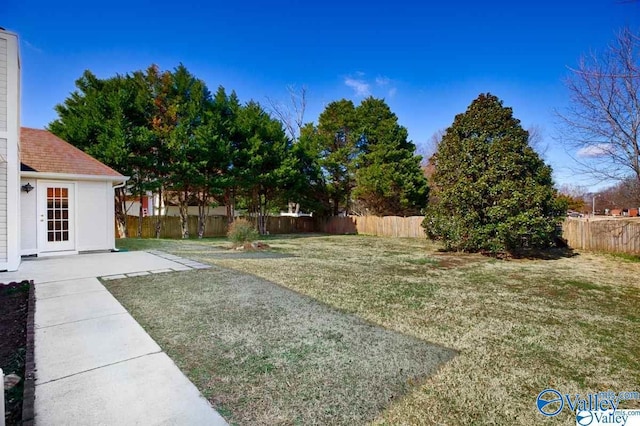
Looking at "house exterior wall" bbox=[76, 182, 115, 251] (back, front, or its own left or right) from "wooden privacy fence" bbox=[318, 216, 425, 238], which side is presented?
left

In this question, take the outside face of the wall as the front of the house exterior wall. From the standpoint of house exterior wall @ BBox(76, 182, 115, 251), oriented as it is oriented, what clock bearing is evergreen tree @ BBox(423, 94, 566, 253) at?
The evergreen tree is roughly at 10 o'clock from the house exterior wall.

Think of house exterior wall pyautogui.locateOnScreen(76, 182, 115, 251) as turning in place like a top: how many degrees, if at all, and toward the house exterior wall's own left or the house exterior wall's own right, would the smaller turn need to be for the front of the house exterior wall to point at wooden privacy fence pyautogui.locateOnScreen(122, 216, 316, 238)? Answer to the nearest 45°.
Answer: approximately 135° to the house exterior wall's own left

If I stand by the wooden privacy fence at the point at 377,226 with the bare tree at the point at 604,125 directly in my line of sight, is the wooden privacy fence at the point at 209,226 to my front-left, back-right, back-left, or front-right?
back-right

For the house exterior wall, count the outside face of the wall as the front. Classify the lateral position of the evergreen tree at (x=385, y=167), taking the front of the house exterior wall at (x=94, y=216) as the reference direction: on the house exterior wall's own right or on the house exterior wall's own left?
on the house exterior wall's own left

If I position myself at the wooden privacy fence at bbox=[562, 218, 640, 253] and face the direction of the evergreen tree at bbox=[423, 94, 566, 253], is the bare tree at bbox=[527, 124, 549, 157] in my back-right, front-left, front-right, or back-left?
back-right

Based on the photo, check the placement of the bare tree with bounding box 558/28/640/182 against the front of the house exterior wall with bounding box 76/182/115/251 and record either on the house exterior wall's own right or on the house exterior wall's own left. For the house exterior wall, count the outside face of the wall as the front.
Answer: on the house exterior wall's own left

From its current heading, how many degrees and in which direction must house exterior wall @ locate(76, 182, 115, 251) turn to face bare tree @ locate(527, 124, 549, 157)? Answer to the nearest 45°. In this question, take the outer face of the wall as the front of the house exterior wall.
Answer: approximately 90° to its left

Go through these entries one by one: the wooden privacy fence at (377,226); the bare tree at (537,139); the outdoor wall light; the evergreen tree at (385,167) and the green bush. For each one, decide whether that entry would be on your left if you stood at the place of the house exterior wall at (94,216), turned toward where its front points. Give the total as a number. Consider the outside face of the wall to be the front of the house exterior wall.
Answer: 4

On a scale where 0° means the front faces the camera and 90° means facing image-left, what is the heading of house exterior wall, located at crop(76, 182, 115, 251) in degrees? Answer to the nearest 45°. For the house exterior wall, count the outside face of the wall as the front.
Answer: approximately 0°
